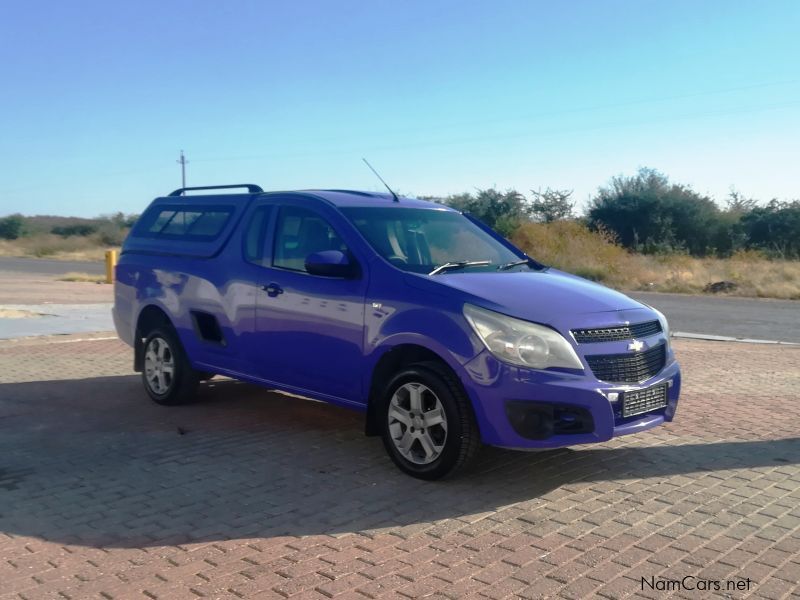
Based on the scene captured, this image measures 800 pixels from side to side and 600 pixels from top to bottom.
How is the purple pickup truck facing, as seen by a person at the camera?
facing the viewer and to the right of the viewer
